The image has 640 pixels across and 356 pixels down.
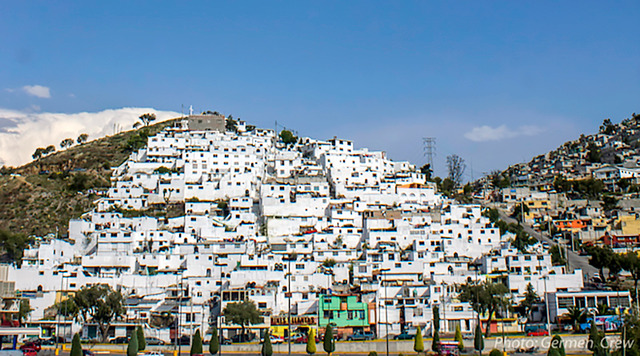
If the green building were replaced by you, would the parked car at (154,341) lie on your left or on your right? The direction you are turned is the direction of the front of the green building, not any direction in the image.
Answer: on your right

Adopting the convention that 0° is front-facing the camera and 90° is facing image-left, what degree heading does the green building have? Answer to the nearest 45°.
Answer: approximately 0°

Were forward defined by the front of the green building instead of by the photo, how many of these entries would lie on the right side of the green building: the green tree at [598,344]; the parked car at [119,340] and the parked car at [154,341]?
2

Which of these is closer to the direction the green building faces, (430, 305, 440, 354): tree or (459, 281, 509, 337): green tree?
the tree

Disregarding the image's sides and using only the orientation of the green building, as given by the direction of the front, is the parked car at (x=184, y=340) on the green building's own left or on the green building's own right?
on the green building's own right

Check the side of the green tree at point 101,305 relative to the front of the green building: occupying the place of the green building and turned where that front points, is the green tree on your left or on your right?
on your right

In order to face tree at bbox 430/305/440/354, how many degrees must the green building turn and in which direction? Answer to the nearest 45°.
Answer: approximately 45° to its left

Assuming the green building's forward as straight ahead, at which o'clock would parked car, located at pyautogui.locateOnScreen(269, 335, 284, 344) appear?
The parked car is roughly at 2 o'clock from the green building.

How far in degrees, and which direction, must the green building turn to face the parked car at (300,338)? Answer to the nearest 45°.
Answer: approximately 45° to its right

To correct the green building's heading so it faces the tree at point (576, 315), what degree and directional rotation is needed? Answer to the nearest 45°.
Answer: approximately 90° to its left

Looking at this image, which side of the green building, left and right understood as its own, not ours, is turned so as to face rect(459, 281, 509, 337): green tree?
left
